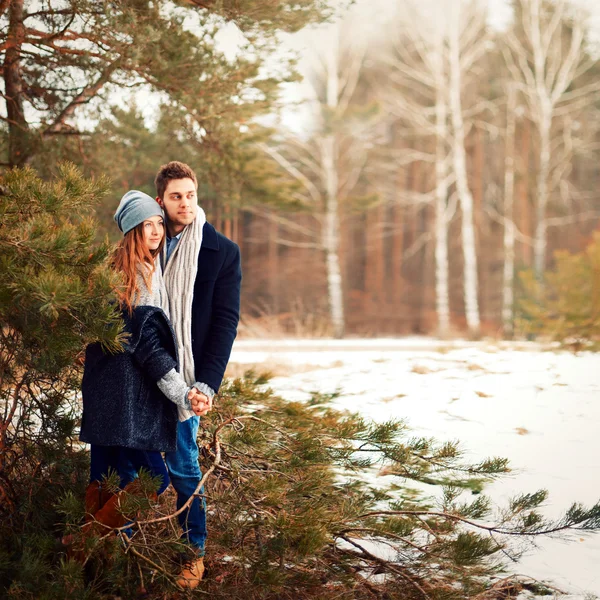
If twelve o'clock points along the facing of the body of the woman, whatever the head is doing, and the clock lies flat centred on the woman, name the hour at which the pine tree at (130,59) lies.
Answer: The pine tree is roughly at 9 o'clock from the woman.

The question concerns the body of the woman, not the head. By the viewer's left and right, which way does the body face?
facing to the right of the viewer

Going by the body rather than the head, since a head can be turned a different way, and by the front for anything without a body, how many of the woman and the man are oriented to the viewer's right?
1

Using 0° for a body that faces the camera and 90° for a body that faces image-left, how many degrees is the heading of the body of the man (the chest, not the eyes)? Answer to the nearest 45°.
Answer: approximately 45°

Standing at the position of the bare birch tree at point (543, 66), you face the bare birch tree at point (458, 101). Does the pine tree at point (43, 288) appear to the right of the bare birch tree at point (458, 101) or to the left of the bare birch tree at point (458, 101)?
left

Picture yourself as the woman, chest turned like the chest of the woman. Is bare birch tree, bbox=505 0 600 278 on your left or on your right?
on your left
